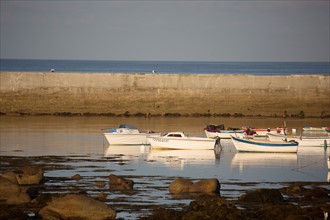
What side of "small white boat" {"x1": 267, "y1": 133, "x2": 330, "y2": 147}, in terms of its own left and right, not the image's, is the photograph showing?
left

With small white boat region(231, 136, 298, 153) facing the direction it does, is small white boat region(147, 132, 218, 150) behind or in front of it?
in front

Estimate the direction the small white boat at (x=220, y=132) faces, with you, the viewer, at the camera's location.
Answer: facing to the left of the viewer

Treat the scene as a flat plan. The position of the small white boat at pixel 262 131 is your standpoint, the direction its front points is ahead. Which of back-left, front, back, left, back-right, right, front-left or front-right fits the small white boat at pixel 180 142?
front-left

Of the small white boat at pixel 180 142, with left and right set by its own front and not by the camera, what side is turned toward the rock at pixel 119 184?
left

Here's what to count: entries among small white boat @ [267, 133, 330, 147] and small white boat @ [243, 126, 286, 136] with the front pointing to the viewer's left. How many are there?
2

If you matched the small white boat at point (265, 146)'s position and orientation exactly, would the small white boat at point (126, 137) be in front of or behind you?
in front

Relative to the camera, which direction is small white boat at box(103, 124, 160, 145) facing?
to the viewer's left

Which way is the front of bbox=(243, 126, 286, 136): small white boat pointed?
to the viewer's left

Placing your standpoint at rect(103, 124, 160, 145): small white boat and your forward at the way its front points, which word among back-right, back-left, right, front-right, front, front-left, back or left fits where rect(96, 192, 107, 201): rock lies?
left

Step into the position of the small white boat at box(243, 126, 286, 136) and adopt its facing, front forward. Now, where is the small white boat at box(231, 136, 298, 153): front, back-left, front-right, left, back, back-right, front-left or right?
left

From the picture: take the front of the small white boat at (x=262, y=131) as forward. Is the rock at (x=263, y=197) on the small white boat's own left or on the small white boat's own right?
on the small white boat's own left

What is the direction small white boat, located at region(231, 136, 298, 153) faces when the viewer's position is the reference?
facing to the left of the viewer
